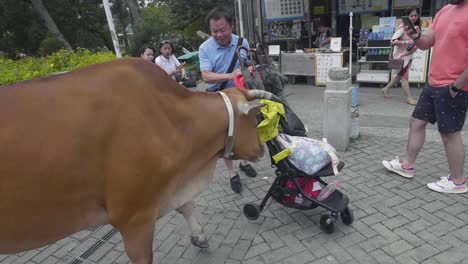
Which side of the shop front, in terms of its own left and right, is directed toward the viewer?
front

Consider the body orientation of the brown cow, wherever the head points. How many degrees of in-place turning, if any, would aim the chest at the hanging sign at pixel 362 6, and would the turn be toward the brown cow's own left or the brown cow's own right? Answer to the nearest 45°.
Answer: approximately 45° to the brown cow's own left

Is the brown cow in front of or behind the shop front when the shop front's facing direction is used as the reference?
in front

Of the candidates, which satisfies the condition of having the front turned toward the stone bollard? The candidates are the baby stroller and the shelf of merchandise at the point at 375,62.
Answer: the shelf of merchandise

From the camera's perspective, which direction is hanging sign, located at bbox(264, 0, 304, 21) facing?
toward the camera

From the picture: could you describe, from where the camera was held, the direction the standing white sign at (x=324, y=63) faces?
facing the viewer

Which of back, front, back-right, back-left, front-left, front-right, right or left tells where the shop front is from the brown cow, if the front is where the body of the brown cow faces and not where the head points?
front-left

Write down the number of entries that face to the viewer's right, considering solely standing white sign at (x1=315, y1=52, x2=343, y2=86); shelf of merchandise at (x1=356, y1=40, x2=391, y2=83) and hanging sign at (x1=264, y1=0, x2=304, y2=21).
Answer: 0

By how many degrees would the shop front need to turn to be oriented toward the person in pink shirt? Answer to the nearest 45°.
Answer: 0° — it already faces them

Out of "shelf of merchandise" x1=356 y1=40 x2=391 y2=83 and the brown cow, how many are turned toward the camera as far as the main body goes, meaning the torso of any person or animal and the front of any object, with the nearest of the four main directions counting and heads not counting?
1

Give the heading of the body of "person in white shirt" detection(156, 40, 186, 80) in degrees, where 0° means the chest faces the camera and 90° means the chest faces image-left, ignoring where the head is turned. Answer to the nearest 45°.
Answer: approximately 315°

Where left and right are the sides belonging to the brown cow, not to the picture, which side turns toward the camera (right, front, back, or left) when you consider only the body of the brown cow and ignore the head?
right

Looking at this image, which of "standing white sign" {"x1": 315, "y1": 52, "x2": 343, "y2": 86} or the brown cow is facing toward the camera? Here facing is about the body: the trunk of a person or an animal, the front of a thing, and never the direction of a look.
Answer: the standing white sign

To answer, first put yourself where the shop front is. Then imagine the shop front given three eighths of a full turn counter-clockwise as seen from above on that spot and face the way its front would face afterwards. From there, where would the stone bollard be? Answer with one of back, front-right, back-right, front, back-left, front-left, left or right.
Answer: back-right
